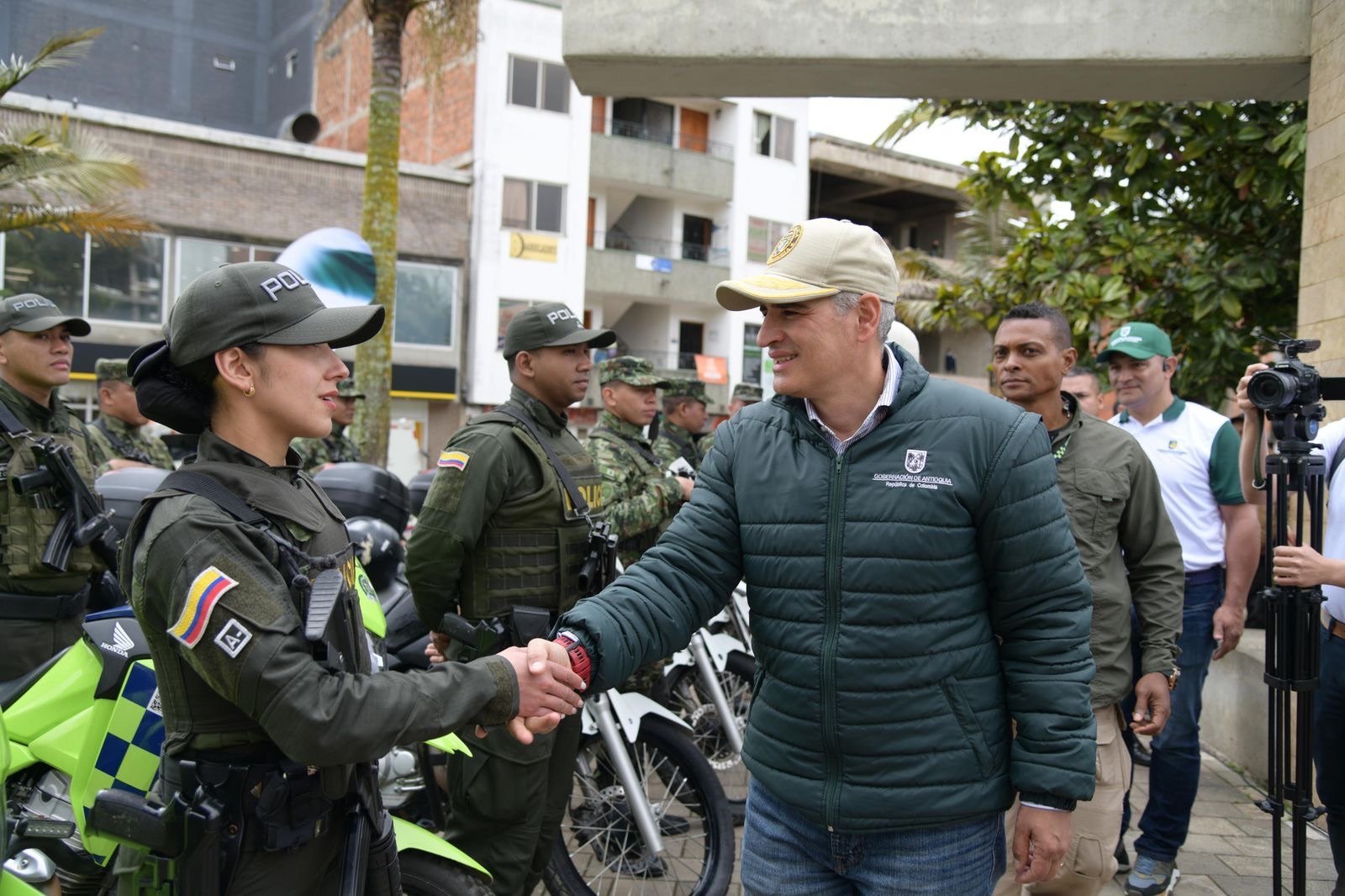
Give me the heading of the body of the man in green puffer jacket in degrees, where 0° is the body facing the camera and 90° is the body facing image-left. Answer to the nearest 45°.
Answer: approximately 45°

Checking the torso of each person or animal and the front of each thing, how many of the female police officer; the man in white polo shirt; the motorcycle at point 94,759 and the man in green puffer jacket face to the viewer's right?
2

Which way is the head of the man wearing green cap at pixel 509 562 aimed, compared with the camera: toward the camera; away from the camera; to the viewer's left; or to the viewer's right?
to the viewer's right

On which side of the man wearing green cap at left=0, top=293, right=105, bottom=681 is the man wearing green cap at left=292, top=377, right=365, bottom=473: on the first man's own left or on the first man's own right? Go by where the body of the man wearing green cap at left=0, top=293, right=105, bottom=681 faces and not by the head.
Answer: on the first man's own left

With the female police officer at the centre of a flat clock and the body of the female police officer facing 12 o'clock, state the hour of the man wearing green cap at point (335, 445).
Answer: The man wearing green cap is roughly at 9 o'clock from the female police officer.

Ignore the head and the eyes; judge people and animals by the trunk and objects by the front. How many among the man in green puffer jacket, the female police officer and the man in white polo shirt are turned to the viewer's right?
1

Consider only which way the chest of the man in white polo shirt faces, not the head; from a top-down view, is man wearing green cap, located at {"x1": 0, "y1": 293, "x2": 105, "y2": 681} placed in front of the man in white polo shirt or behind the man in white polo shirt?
in front

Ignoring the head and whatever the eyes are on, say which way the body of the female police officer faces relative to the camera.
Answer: to the viewer's right

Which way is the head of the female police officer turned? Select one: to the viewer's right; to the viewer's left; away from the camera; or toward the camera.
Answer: to the viewer's right

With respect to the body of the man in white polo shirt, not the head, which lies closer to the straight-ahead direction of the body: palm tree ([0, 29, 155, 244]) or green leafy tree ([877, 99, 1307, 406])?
the palm tree

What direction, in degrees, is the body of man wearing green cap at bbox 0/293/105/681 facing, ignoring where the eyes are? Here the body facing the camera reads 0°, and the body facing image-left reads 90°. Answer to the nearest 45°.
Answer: approximately 315°

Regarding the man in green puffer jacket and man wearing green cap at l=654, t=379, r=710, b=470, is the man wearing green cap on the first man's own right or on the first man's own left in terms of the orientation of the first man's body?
on the first man's own right
